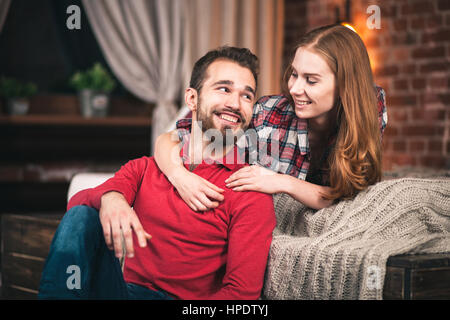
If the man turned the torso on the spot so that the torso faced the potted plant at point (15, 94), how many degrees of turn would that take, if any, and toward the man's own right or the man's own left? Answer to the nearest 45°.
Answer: approximately 180°

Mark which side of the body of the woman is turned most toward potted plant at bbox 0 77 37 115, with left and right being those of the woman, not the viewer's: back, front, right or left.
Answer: right

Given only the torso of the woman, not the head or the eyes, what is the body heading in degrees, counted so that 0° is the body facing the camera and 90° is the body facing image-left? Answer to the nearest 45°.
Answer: approximately 45°

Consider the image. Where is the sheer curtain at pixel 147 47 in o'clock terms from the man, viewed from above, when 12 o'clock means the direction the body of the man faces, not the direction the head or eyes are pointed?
The sheer curtain is roughly at 6 o'clock from the man.

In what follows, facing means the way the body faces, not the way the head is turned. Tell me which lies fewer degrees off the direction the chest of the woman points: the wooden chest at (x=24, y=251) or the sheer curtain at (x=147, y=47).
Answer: the wooden chest
